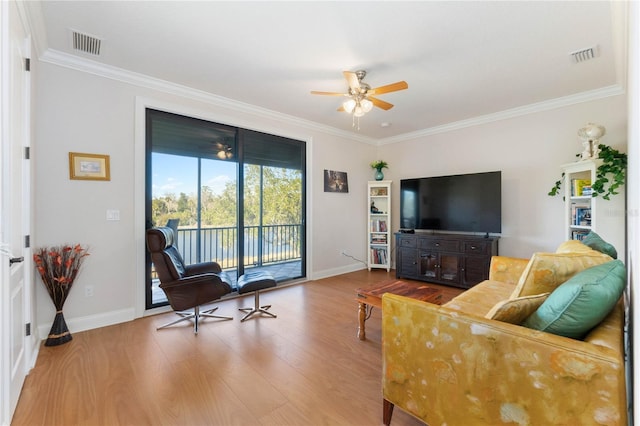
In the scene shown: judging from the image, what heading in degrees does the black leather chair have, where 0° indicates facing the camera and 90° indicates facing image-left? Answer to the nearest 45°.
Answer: approximately 270°

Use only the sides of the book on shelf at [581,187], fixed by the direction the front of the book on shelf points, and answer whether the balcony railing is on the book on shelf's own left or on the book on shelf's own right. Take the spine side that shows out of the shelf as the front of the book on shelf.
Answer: on the book on shelf's own right

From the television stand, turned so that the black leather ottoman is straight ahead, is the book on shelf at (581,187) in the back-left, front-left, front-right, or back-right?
back-left

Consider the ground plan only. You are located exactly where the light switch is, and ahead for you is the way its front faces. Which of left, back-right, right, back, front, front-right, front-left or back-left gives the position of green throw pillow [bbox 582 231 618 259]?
front-left

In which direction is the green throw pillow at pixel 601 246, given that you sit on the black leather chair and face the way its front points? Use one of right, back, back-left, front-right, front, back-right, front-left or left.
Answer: front-right
